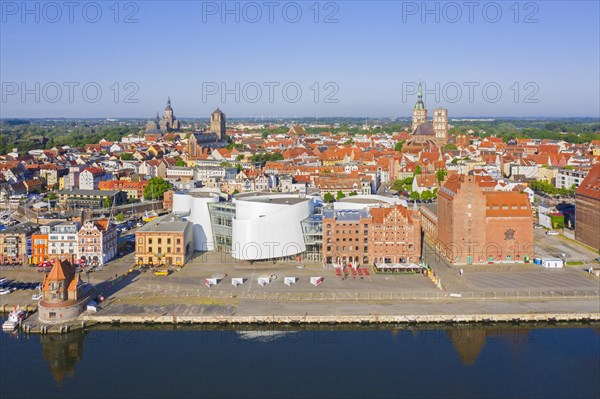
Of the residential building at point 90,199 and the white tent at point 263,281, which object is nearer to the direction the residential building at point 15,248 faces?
the white tent

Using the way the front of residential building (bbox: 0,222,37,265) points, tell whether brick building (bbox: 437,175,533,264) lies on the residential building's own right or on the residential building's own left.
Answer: on the residential building's own left

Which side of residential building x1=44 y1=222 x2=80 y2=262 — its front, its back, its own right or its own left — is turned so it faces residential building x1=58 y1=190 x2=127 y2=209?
back

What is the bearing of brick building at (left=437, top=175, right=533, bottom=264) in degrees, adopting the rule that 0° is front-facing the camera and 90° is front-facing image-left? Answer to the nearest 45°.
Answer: approximately 0°

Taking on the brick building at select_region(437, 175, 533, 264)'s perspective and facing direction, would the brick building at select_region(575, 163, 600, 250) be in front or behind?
behind

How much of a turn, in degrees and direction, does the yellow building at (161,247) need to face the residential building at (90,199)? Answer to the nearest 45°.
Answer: approximately 180°

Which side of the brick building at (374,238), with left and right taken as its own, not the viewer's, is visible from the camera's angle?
front

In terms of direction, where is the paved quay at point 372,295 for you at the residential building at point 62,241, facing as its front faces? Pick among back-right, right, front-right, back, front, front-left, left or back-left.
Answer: front-left

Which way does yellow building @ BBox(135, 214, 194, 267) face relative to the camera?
toward the camera

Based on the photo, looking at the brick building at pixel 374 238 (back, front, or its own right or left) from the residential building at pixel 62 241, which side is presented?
right

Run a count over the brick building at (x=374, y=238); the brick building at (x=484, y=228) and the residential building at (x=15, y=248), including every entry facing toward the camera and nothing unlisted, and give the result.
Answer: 3

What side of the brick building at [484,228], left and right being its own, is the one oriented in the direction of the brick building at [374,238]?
right

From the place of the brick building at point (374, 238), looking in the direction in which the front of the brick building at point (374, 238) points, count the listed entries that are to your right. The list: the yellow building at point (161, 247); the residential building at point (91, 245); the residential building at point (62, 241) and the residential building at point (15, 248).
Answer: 4

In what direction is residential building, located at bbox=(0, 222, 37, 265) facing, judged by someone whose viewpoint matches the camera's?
facing the viewer

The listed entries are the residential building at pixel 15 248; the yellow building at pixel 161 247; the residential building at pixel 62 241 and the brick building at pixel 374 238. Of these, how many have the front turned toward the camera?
4

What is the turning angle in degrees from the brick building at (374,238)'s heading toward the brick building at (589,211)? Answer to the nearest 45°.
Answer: approximately 135° to its left
